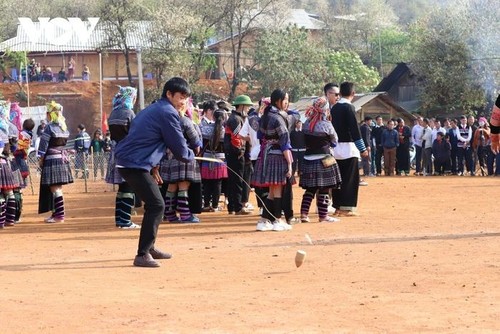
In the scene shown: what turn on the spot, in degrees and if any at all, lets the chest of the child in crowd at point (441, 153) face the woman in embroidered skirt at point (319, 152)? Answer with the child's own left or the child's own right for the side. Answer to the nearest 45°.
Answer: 0° — they already face them

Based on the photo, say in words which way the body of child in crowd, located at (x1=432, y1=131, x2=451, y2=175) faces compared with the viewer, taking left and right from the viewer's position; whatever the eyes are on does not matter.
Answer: facing the viewer

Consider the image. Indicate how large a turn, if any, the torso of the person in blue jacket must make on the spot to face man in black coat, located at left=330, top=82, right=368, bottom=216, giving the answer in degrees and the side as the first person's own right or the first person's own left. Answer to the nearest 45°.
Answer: approximately 45° to the first person's own left

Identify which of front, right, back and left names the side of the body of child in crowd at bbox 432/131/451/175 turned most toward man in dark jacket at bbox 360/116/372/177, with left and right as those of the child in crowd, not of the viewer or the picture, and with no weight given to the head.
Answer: right

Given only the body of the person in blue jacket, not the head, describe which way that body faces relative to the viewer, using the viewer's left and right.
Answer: facing to the right of the viewer

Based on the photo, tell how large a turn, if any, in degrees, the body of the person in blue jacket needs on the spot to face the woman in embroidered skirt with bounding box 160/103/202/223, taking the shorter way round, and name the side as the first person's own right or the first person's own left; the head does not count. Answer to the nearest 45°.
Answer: approximately 90° to the first person's own left

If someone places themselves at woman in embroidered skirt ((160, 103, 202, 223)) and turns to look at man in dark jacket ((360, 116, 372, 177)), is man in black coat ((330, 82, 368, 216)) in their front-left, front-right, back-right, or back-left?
front-right

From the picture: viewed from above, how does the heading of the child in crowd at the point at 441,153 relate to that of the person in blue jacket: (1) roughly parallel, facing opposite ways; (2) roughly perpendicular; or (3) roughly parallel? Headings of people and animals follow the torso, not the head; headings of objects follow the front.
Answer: roughly perpendicular

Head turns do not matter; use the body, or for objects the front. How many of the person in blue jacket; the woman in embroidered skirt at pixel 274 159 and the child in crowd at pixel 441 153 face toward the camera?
1
